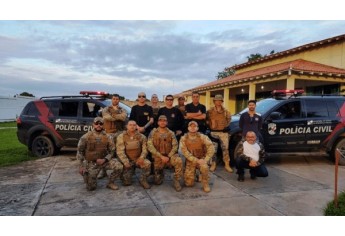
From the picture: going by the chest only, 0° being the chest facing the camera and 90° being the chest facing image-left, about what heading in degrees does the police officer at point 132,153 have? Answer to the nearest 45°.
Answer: approximately 0°

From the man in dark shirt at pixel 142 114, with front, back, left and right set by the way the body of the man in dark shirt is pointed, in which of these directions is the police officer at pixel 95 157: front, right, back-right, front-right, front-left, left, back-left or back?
front-right

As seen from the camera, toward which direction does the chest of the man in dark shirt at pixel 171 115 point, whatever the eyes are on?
toward the camera

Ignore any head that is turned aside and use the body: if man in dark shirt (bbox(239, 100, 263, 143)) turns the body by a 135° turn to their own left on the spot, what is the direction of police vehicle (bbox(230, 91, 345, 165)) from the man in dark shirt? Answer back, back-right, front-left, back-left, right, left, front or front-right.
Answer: front

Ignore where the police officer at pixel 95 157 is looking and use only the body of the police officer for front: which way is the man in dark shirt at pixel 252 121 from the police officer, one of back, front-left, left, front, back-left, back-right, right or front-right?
left

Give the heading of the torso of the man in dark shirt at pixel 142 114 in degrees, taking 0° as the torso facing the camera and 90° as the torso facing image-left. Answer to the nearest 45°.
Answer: approximately 0°

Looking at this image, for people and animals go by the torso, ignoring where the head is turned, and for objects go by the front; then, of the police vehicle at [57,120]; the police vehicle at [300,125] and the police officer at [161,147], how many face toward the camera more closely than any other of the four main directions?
1

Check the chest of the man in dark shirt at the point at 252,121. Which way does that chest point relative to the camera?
toward the camera

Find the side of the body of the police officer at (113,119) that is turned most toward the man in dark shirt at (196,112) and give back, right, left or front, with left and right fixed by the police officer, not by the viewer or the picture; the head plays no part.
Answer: left

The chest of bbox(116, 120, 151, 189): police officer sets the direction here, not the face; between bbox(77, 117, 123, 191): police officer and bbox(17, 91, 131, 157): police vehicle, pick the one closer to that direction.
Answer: the police officer

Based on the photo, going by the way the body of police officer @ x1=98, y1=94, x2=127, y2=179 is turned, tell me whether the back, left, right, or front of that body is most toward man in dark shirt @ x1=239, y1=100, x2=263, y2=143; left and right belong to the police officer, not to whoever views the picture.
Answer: left

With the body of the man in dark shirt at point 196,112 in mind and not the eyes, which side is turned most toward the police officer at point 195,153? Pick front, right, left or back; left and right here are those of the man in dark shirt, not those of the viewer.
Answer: front
